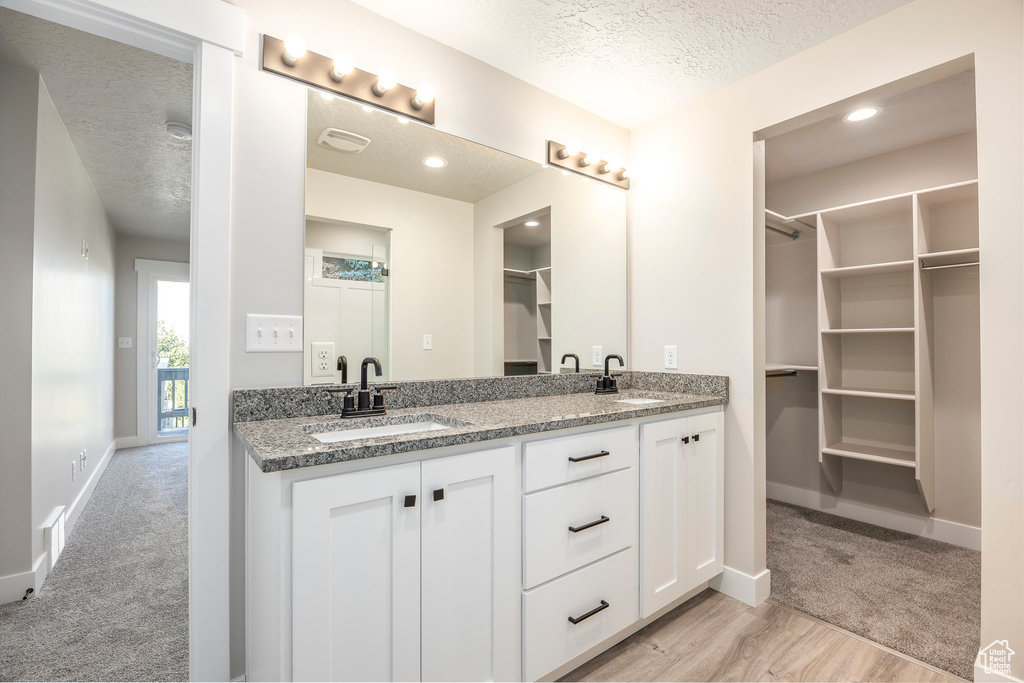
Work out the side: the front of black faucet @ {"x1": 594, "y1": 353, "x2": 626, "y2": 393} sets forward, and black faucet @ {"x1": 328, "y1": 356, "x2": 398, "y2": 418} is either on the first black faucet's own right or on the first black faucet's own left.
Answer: on the first black faucet's own right

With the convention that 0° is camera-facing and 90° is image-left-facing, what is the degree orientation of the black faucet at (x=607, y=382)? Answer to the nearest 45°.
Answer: approximately 315°

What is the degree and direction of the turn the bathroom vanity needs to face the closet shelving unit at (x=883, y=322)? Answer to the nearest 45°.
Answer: approximately 90° to its left

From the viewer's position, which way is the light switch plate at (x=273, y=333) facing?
facing the viewer

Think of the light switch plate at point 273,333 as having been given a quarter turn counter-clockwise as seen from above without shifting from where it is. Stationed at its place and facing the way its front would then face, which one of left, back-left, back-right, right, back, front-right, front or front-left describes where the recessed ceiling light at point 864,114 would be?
front

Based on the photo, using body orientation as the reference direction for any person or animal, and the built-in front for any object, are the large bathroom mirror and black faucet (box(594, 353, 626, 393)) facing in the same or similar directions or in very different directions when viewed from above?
same or similar directions

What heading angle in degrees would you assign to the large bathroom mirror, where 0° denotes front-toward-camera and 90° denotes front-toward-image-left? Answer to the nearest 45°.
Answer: approximately 315°

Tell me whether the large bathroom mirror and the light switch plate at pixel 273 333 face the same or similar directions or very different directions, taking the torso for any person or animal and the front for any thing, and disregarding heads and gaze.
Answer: same or similar directions

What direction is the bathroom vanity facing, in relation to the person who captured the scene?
facing the viewer and to the right of the viewer
